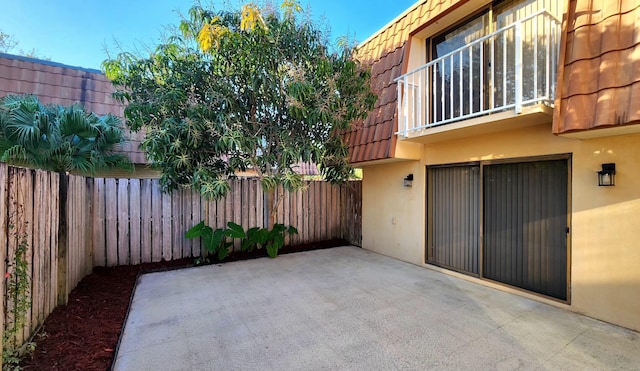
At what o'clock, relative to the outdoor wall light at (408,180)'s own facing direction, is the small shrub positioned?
The small shrub is roughly at 1 o'clock from the outdoor wall light.

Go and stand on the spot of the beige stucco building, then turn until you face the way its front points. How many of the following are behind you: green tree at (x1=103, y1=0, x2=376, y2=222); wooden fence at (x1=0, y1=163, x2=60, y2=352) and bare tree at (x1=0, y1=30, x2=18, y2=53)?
0

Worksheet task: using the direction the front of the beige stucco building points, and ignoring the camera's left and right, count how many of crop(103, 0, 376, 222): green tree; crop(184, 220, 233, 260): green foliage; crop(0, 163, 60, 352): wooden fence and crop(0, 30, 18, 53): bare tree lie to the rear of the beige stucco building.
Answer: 0

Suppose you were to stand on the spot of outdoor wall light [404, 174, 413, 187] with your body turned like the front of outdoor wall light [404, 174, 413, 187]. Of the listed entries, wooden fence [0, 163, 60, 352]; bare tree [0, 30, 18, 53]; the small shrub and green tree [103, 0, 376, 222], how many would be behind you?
0

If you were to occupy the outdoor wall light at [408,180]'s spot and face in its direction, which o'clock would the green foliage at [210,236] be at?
The green foliage is roughly at 1 o'clock from the outdoor wall light.

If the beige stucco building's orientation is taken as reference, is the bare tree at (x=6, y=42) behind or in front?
in front

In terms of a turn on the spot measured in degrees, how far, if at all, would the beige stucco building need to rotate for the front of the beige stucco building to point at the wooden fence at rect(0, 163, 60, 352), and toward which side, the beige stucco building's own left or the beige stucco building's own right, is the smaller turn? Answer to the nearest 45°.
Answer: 0° — it already faces it

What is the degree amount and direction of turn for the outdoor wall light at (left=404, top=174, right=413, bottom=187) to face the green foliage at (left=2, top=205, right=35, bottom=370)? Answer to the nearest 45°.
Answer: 0° — it already faces it

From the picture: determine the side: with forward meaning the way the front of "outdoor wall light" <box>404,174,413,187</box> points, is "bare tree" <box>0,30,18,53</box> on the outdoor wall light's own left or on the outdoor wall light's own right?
on the outdoor wall light's own right

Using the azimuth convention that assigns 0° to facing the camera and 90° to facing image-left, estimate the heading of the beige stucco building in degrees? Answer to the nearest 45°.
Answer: approximately 45°

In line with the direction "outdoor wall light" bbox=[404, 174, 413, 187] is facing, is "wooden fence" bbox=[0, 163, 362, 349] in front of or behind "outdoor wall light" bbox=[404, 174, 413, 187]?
in front

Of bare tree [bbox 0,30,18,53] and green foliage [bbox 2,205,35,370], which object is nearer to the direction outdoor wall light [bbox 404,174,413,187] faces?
the green foliage

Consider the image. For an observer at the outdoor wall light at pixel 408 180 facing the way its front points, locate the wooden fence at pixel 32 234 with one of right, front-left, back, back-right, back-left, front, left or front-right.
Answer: front

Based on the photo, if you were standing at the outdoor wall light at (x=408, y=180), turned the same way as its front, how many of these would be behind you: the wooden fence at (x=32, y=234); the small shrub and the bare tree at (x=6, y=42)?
0

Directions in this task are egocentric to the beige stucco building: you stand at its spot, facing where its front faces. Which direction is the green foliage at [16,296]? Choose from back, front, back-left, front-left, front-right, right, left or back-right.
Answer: front
